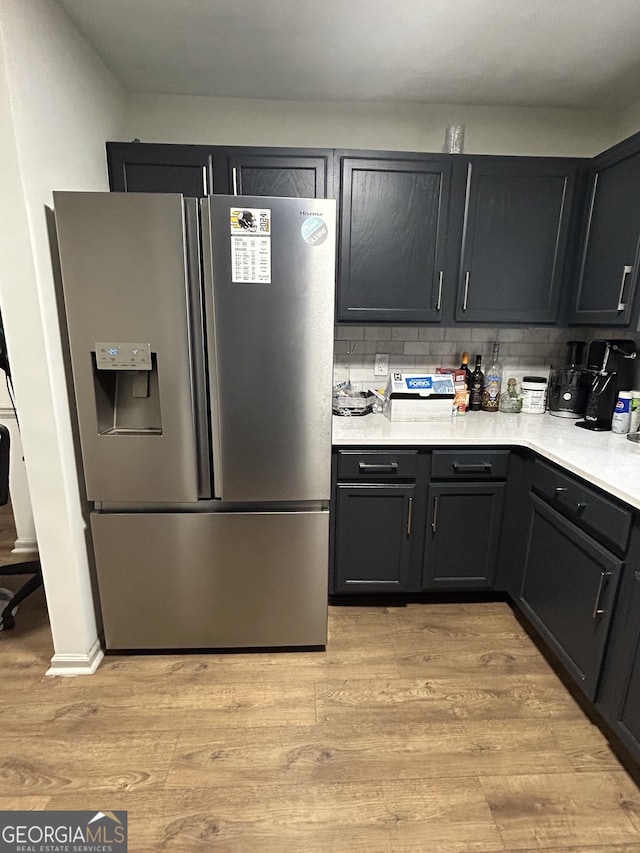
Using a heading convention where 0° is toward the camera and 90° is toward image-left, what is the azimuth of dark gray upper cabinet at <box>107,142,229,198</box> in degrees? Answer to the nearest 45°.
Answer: approximately 0°

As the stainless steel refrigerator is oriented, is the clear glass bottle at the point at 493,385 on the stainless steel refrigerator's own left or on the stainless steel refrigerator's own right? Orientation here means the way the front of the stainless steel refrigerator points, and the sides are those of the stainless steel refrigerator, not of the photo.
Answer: on the stainless steel refrigerator's own left

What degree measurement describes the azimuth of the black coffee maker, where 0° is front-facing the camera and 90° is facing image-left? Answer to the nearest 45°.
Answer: approximately 45°

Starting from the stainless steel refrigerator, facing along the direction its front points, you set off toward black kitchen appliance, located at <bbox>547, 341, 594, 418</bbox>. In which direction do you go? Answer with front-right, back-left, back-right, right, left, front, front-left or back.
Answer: left

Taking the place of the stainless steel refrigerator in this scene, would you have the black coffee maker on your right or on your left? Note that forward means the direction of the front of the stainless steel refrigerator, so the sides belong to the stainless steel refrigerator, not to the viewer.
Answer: on your left

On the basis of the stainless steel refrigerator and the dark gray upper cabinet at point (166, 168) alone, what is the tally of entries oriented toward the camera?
2
